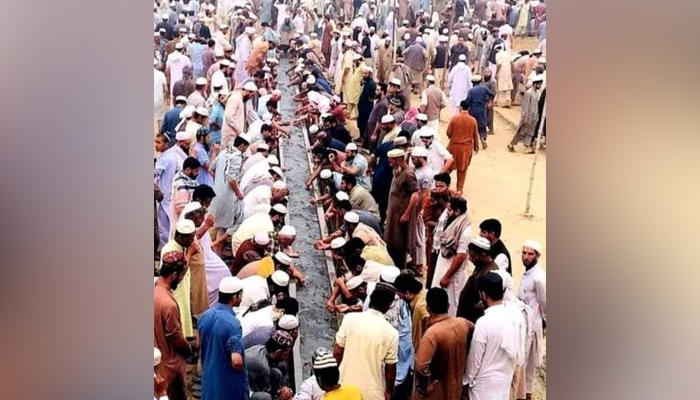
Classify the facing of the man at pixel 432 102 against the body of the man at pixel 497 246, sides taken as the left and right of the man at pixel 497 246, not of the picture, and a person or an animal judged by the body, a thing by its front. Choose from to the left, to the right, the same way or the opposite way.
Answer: to the right

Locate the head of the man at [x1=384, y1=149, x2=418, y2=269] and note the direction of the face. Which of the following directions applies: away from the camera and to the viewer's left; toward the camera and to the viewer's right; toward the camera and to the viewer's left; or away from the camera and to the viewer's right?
toward the camera and to the viewer's left

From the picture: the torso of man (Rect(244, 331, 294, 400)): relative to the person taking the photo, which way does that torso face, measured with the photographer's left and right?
facing to the right of the viewer

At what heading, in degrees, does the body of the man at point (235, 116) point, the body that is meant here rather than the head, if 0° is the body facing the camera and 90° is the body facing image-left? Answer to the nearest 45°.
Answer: approximately 270°

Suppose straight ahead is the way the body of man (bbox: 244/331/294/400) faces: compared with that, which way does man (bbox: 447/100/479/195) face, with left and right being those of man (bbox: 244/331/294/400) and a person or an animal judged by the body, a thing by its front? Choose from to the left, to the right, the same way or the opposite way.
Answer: to the left

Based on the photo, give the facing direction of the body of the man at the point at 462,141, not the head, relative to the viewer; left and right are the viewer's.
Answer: facing away from the viewer

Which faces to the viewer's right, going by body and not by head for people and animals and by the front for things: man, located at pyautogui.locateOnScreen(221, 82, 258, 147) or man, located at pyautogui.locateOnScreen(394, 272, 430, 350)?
man, located at pyautogui.locateOnScreen(221, 82, 258, 147)

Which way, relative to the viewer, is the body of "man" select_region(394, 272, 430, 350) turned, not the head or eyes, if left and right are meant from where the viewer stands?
facing to the left of the viewer

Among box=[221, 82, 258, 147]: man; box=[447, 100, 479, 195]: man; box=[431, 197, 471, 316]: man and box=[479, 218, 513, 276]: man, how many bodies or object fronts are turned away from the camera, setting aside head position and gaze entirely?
1

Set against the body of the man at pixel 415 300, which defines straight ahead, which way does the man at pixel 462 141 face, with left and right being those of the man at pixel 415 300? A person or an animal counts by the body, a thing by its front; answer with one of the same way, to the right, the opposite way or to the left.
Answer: to the right

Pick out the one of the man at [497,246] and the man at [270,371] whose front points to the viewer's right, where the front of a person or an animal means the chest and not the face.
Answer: the man at [270,371]
